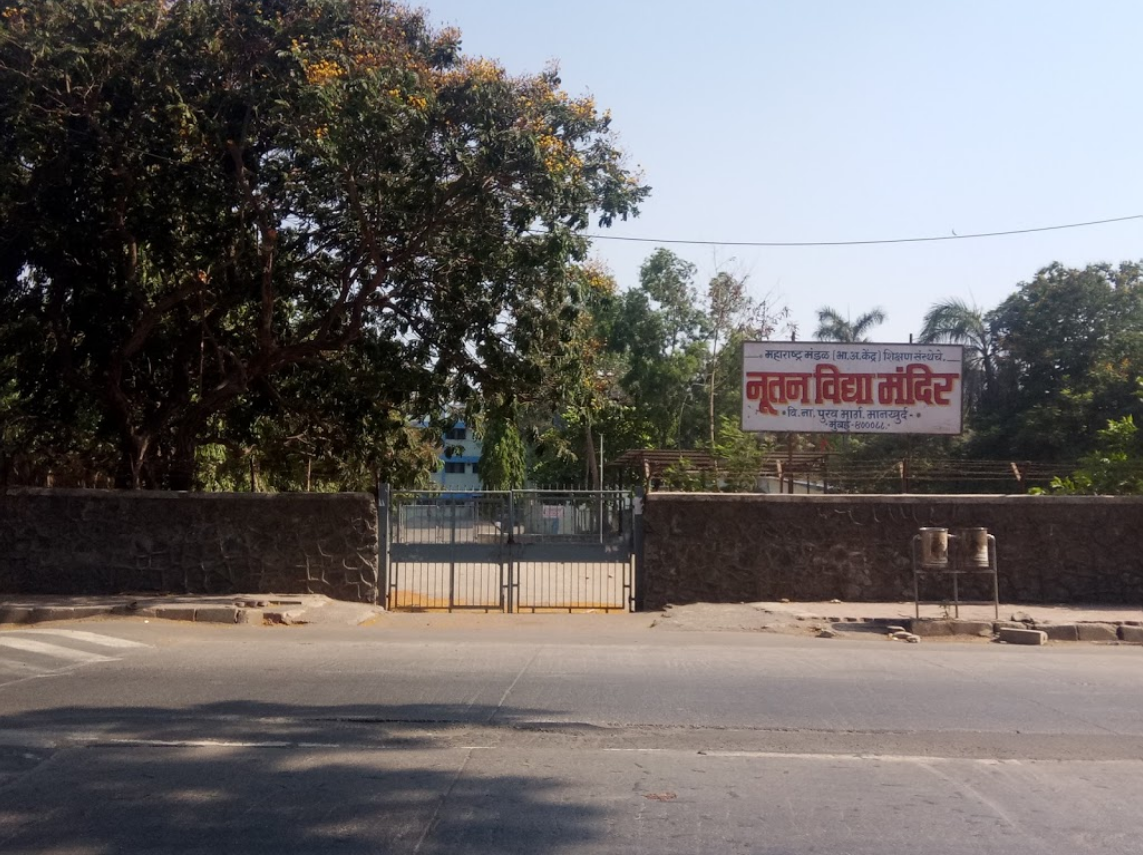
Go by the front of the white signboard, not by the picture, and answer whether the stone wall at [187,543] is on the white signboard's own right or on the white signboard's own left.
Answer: on the white signboard's own right

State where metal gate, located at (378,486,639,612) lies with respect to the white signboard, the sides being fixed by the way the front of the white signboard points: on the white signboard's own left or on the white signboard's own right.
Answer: on the white signboard's own right

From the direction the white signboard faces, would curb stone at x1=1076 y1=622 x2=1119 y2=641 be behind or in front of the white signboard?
in front

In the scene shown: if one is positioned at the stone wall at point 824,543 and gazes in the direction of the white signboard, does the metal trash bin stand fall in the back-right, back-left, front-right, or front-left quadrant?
back-right

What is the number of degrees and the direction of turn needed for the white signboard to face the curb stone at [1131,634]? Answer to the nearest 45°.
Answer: approximately 45° to its left

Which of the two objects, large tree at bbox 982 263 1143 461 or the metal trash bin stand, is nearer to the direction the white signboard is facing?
the metal trash bin stand

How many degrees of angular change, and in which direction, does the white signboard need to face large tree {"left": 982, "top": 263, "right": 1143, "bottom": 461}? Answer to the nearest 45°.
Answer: approximately 180°

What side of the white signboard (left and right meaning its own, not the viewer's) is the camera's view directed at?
front

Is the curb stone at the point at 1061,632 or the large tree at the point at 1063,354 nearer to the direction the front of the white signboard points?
the curb stone

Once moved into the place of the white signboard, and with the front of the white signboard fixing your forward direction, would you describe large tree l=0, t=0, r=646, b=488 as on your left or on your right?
on your right
